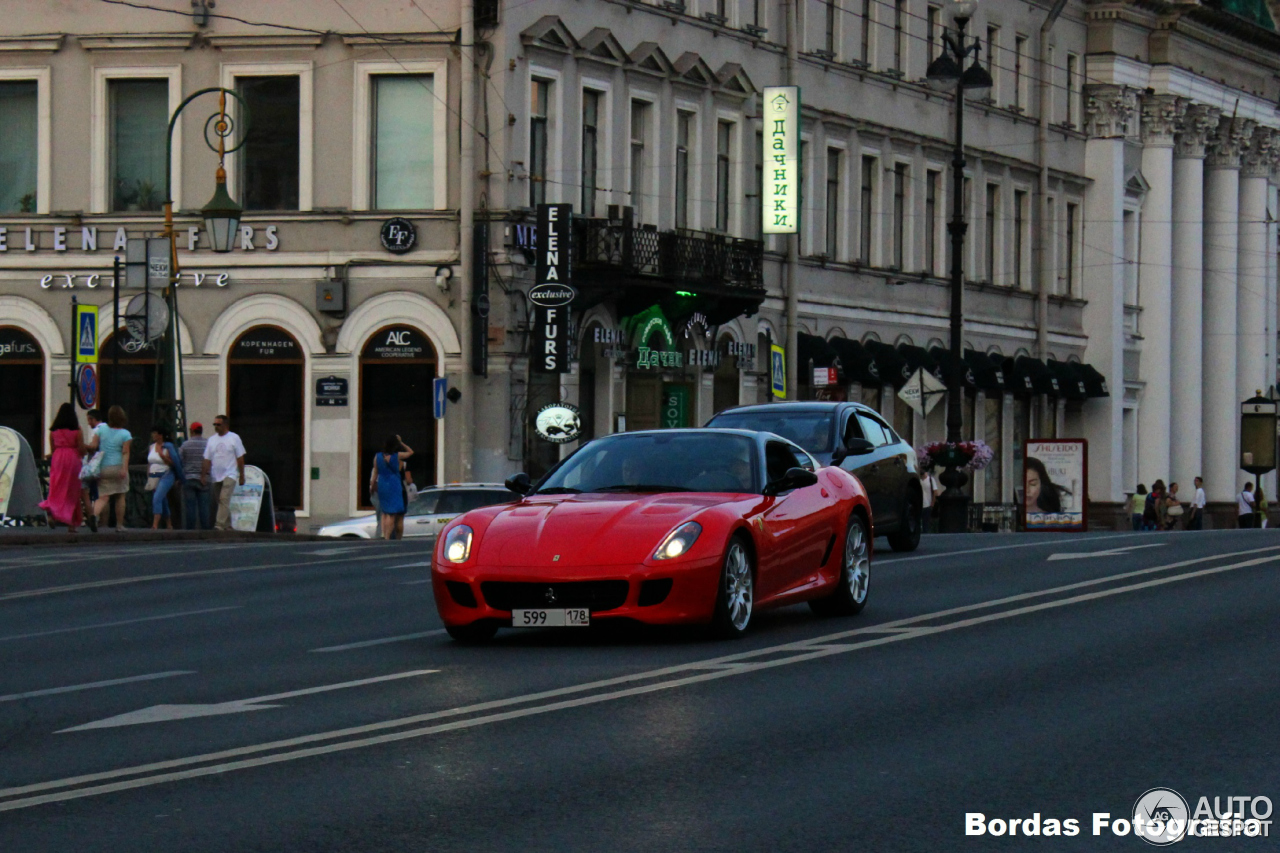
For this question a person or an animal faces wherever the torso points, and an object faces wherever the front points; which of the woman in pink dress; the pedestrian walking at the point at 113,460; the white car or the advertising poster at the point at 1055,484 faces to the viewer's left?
the white car

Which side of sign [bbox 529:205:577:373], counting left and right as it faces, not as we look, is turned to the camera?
front

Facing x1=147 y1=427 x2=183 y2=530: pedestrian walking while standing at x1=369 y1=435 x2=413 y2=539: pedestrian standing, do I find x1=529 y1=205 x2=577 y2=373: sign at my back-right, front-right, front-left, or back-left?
back-right

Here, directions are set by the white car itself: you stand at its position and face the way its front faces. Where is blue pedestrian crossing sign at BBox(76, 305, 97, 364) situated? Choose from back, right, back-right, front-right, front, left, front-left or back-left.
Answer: front

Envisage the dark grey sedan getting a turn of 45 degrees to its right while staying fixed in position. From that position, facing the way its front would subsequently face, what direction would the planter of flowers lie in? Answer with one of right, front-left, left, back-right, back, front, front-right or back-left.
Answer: right

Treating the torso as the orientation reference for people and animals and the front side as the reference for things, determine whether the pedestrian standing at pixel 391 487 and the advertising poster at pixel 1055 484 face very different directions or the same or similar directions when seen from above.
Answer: very different directions

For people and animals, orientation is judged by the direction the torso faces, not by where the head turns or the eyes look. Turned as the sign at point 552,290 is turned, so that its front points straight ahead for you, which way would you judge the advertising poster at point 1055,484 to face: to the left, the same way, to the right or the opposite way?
the same way

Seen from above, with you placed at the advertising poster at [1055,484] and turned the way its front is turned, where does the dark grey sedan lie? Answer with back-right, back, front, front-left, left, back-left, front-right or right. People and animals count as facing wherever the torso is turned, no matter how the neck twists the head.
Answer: front

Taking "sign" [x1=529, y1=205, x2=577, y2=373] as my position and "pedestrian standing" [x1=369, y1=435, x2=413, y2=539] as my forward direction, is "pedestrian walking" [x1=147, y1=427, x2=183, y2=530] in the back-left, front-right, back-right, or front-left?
front-right

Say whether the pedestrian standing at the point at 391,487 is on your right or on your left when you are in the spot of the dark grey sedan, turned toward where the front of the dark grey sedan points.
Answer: on your right

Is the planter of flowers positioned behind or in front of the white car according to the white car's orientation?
behind

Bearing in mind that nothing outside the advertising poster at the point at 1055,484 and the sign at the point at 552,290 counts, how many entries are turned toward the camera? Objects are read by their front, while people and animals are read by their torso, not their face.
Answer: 2
